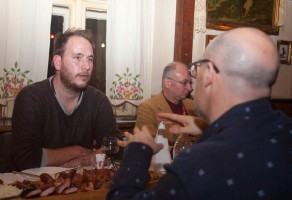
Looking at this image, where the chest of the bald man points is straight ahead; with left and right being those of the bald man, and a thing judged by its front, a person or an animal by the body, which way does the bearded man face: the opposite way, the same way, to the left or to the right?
the opposite way

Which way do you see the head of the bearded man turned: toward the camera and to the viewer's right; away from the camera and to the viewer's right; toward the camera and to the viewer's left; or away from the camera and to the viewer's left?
toward the camera and to the viewer's right

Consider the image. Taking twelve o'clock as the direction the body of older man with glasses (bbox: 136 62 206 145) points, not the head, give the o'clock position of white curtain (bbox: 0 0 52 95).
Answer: The white curtain is roughly at 4 o'clock from the older man with glasses.

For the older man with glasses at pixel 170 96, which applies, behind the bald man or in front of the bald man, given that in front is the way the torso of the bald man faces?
in front

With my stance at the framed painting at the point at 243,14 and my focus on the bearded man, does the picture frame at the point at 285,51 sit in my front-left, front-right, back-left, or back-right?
back-left

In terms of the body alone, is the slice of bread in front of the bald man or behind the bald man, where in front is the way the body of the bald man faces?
in front

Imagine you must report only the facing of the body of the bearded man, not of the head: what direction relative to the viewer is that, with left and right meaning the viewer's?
facing the viewer and to the right of the viewer

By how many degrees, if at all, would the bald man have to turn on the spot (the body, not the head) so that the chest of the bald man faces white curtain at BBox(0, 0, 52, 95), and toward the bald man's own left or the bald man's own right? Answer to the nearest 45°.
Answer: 0° — they already face it

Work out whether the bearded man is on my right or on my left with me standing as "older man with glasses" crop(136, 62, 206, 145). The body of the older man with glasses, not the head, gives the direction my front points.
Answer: on my right

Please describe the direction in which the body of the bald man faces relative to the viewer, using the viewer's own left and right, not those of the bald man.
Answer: facing away from the viewer and to the left of the viewer

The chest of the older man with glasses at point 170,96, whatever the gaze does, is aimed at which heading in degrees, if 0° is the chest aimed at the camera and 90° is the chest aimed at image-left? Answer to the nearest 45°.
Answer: approximately 315°

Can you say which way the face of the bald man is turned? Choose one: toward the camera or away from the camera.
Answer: away from the camera
